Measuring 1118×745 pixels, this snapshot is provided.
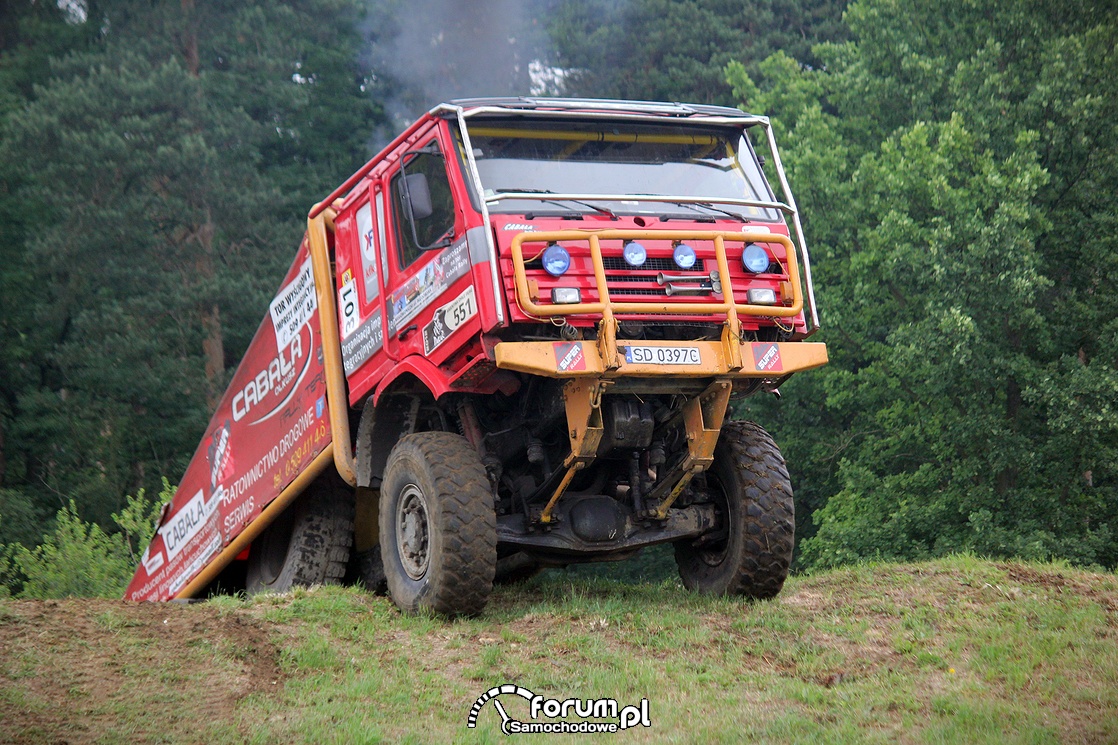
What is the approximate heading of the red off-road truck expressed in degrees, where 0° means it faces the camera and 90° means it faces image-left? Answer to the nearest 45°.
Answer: approximately 315°

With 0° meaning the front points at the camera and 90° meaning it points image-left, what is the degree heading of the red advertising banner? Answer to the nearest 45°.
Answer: approximately 45°

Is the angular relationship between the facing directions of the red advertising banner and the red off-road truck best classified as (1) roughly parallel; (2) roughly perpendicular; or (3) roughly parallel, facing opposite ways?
roughly perpendicular
